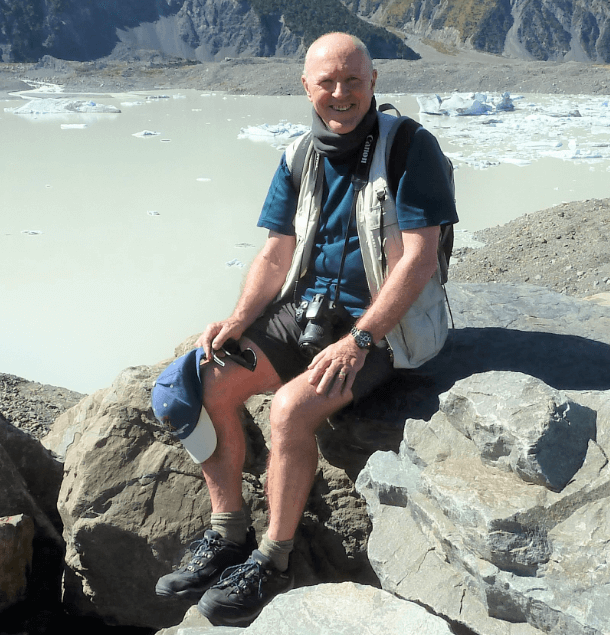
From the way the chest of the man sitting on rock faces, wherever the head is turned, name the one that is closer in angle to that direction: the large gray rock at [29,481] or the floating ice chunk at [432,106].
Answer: the large gray rock

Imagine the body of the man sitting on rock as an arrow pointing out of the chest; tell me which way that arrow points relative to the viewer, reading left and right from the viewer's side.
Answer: facing the viewer and to the left of the viewer

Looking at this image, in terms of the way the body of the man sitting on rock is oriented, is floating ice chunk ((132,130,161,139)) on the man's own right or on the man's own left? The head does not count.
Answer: on the man's own right

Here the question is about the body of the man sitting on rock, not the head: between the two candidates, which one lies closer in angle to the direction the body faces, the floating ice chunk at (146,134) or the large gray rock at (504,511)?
the large gray rock

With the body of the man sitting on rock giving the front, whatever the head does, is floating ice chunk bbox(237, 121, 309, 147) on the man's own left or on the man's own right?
on the man's own right

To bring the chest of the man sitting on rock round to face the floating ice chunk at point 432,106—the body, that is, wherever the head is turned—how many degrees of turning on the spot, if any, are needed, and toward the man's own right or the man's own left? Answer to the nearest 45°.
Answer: approximately 135° to the man's own right

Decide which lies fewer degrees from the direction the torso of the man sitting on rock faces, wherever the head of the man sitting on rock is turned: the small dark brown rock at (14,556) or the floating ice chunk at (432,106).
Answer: the small dark brown rock

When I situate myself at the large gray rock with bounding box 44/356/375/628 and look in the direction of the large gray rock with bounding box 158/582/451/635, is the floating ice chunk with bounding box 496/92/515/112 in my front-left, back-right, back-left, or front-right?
back-left

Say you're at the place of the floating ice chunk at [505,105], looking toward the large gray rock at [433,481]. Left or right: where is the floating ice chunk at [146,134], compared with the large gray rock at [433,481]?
right
